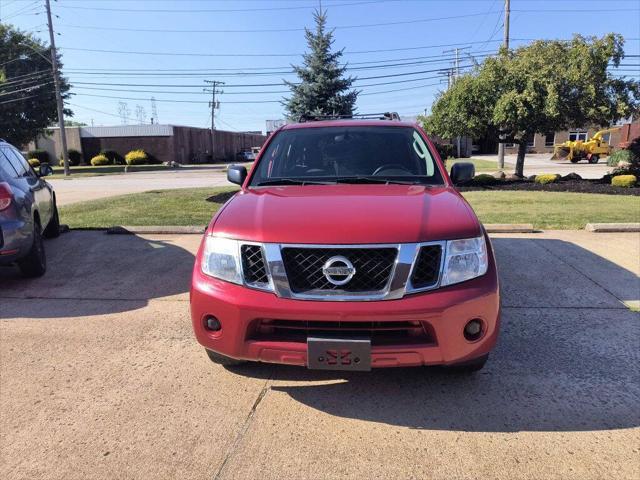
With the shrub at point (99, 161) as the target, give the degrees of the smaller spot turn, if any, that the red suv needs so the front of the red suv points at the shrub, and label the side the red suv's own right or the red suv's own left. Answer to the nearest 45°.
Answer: approximately 135° to the red suv's own right

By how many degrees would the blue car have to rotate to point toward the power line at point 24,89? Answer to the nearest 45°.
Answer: approximately 45° to its left

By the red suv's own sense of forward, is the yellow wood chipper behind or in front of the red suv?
behind

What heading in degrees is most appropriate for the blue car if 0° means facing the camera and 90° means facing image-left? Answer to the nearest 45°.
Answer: approximately 225°

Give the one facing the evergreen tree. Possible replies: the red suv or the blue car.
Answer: the blue car

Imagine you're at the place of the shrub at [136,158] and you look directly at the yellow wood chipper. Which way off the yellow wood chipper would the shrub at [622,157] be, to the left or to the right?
right

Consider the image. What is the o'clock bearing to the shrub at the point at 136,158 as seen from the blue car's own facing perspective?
The shrub is roughly at 11 o'clock from the blue car.

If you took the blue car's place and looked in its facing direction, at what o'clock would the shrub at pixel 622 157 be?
The shrub is roughly at 1 o'clock from the blue car.

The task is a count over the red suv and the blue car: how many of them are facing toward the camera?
1

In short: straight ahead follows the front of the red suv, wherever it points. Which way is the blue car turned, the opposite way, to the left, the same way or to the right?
the opposite way

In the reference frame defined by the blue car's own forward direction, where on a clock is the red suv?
The red suv is roughly at 4 o'clock from the blue car.

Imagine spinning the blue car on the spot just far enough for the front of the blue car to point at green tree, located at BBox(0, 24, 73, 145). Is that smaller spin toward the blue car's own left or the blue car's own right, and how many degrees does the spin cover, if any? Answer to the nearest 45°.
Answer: approximately 45° to the blue car's own left

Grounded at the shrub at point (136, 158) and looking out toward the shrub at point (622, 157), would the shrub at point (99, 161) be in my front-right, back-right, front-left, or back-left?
back-right
